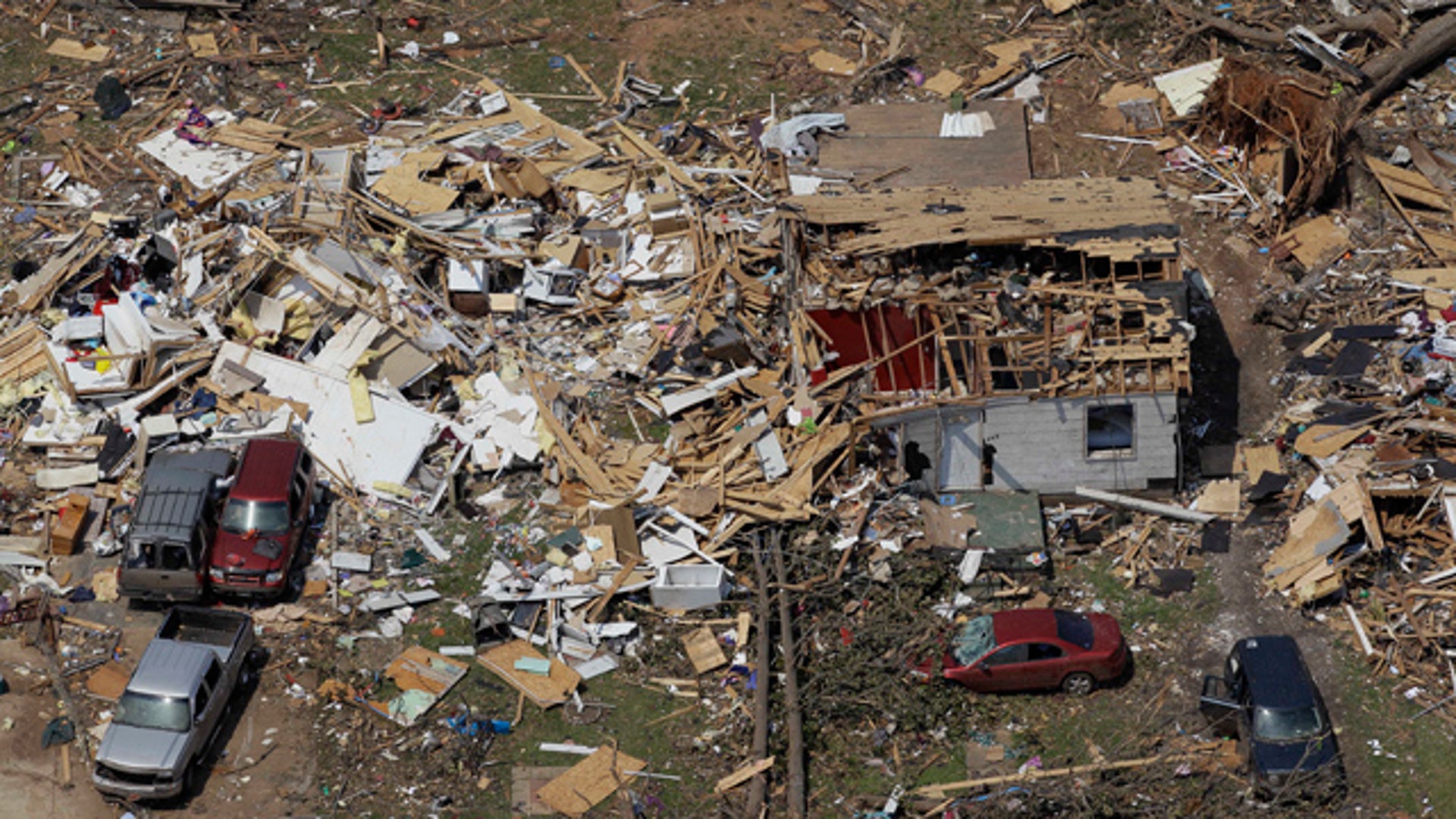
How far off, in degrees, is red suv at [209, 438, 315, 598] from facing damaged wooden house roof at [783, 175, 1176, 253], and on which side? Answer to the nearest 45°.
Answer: approximately 90° to its left

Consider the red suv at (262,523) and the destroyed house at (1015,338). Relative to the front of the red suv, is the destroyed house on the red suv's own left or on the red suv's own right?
on the red suv's own left

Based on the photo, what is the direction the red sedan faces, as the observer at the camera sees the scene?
facing to the left of the viewer

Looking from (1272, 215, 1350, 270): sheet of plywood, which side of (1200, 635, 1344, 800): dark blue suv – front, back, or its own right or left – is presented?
back

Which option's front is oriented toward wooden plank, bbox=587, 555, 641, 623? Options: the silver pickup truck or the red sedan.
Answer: the red sedan

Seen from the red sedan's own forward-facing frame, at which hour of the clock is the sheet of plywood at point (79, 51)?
The sheet of plywood is roughly at 1 o'clock from the red sedan.

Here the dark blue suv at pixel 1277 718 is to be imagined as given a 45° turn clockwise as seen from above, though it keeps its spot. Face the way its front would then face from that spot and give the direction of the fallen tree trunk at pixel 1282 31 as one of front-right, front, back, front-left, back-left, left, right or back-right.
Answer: back-right

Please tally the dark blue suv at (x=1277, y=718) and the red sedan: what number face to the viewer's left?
1

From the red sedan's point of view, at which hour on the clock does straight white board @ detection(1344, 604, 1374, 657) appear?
The straight white board is roughly at 5 o'clock from the red sedan.

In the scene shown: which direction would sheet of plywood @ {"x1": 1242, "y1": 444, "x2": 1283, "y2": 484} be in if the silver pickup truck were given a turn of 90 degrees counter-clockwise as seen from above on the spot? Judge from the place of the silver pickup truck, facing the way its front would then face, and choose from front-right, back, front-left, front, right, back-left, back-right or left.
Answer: front-left

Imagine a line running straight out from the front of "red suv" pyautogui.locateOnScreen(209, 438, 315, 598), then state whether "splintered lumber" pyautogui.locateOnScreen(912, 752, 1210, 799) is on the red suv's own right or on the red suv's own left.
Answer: on the red suv's own left

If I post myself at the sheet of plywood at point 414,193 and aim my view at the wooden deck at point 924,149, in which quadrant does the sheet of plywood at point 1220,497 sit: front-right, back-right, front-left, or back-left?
front-right

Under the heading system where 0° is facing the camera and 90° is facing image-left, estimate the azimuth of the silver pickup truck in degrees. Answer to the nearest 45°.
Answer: approximately 45°

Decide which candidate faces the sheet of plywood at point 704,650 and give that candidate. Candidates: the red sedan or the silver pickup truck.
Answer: the red sedan

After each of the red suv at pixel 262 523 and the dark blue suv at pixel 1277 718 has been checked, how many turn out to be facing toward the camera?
2

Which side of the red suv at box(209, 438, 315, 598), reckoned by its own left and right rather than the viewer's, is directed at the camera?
front

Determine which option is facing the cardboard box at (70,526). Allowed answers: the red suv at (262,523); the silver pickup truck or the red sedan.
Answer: the red sedan

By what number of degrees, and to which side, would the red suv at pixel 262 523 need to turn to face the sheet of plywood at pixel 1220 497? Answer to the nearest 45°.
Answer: approximately 90° to its left

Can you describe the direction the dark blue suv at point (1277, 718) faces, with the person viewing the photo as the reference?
facing the viewer
